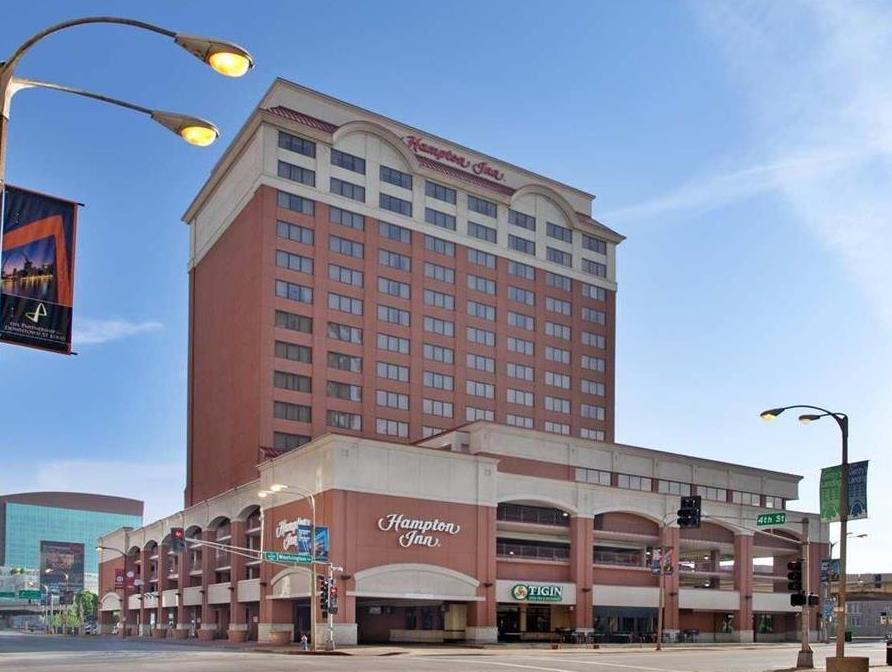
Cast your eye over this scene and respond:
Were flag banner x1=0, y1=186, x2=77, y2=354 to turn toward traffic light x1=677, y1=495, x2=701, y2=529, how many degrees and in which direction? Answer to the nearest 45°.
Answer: approximately 135° to its left

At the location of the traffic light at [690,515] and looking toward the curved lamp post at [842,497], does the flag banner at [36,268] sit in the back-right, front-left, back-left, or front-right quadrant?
front-right

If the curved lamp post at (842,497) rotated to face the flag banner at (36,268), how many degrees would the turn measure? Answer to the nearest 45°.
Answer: approximately 90° to its left

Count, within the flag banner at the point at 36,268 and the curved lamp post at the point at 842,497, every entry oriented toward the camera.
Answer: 1

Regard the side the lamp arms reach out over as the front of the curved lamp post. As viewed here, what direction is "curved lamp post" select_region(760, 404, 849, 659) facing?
to the viewer's left

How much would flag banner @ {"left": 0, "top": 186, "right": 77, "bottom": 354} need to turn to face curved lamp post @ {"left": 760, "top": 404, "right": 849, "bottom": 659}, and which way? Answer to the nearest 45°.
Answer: approximately 135° to its left

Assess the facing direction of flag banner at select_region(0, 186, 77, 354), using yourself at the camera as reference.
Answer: facing the viewer
